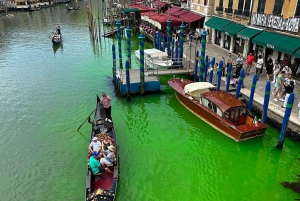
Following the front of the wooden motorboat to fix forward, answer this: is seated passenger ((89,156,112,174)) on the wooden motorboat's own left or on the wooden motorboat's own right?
on the wooden motorboat's own left

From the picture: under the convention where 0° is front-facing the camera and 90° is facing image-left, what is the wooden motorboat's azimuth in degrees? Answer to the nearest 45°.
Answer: approximately 135°

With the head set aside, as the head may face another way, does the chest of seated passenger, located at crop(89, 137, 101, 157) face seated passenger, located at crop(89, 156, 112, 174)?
yes

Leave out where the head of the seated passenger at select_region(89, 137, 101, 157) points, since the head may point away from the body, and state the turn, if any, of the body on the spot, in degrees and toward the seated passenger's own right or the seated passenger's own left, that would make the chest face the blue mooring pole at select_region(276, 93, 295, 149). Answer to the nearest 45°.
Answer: approximately 90° to the seated passenger's own left

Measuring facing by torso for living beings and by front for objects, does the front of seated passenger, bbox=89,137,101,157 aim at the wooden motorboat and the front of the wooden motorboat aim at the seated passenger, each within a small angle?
no

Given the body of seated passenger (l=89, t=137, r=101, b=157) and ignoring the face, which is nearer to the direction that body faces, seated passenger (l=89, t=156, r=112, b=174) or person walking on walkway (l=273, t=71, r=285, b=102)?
the seated passenger

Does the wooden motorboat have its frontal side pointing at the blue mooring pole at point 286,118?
no

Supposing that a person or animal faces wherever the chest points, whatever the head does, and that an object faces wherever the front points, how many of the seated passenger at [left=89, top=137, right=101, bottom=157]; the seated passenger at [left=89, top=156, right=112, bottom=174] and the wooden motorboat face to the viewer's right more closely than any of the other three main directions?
1

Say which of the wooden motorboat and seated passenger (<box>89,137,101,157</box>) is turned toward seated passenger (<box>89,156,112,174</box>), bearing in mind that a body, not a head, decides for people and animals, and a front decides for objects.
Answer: seated passenger (<box>89,137,101,157</box>)

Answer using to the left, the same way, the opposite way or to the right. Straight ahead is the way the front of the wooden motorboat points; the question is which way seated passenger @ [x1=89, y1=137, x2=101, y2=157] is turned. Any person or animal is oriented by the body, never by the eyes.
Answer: the opposite way

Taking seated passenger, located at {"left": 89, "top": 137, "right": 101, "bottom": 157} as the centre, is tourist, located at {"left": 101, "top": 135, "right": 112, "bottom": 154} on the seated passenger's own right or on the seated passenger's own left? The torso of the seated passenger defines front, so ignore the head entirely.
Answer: on the seated passenger's own left

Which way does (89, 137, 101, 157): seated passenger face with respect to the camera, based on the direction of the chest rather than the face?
toward the camera
